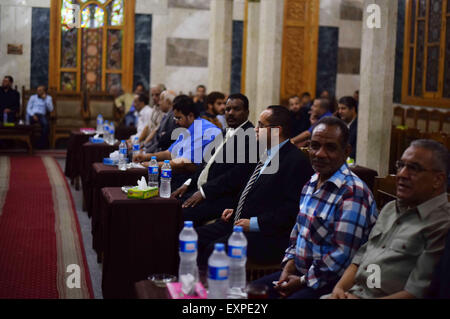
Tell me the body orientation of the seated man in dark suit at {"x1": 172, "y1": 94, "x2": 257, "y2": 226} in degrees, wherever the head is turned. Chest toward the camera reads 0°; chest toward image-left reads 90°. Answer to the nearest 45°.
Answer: approximately 45°

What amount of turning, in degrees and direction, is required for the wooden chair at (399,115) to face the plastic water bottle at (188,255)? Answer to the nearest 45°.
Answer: approximately 45° to its left

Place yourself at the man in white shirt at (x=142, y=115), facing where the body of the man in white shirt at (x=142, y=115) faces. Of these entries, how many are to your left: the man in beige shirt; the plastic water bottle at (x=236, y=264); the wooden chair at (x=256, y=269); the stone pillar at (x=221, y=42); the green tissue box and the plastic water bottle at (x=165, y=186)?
5

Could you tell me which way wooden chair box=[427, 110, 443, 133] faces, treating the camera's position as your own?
facing the viewer and to the left of the viewer

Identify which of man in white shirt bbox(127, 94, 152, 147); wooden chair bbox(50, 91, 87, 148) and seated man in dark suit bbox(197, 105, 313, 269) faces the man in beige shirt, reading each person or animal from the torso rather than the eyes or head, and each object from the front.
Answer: the wooden chair

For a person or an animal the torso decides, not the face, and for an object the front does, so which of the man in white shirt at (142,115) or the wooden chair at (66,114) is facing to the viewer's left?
the man in white shirt

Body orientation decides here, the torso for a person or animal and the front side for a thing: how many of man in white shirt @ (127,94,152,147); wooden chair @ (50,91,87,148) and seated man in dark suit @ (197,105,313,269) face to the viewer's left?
2

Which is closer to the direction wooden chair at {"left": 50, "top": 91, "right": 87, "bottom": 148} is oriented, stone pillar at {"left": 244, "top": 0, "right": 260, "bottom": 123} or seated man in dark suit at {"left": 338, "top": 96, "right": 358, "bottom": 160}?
the seated man in dark suit

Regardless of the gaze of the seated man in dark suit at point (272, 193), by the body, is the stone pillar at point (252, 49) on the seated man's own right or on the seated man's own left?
on the seated man's own right

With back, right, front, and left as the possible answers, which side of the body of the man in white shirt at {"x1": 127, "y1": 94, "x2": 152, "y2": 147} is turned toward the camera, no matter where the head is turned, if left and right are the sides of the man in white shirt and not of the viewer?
left

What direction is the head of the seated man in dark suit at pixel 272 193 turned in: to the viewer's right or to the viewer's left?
to the viewer's left

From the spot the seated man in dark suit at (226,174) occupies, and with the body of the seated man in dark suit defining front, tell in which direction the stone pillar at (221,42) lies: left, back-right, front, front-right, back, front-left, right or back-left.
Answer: back-right

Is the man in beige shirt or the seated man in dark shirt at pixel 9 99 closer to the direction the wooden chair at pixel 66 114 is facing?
the man in beige shirt
